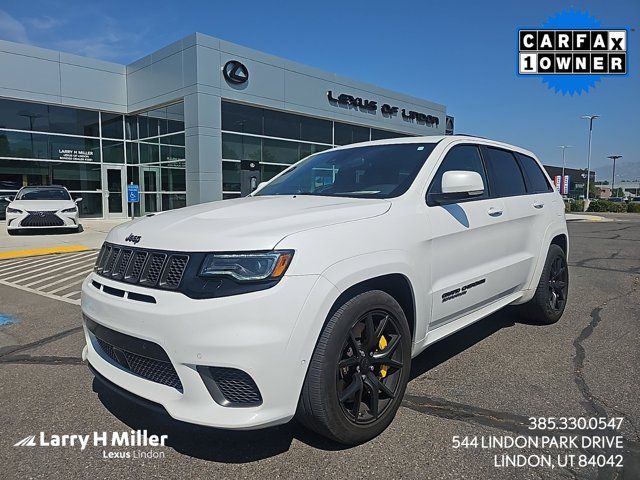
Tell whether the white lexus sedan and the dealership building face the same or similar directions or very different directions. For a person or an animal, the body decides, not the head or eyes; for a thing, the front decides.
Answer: same or similar directions

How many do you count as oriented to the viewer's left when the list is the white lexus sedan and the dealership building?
0

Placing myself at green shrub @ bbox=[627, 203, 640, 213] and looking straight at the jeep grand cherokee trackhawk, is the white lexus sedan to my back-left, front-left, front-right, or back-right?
front-right

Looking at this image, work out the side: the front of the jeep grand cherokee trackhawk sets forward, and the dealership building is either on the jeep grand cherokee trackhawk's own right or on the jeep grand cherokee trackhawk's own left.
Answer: on the jeep grand cherokee trackhawk's own right

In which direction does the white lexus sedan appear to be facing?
toward the camera

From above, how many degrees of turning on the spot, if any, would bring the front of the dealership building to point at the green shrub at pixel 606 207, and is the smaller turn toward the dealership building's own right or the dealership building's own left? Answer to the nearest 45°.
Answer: approximately 90° to the dealership building's own left

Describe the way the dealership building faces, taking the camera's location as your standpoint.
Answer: facing the viewer and to the right of the viewer

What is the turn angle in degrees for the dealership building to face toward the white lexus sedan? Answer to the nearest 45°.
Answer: approximately 90° to its right

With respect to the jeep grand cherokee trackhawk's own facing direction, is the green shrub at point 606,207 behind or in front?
behind

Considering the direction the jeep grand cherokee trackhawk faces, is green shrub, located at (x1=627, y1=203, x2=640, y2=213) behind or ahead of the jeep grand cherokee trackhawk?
behind

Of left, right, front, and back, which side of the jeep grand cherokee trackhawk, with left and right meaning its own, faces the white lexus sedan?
right
